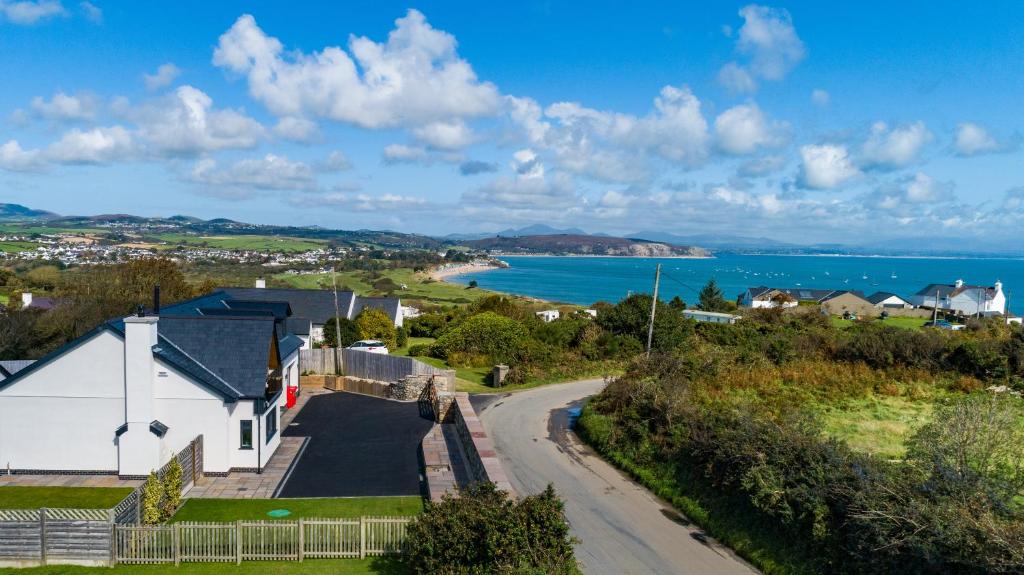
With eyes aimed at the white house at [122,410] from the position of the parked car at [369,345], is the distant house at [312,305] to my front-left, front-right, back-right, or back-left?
back-right

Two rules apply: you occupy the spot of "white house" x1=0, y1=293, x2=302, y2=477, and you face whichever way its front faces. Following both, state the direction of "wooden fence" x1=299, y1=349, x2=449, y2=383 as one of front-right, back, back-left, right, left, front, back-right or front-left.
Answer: front-left

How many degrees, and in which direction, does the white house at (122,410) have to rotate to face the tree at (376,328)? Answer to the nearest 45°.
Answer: approximately 45° to its left

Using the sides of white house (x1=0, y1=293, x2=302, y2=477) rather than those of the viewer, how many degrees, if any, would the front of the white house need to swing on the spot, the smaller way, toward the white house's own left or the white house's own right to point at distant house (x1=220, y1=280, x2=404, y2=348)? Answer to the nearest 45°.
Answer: approximately 45° to the white house's own left

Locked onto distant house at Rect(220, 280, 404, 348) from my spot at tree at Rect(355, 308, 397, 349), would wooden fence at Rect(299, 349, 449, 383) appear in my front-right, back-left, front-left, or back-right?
back-left

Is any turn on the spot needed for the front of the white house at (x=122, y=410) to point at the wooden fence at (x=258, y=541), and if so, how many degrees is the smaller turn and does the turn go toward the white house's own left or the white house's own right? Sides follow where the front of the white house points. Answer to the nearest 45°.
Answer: approximately 90° to the white house's own right

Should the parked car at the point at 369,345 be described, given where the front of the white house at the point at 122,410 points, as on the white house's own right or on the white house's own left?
on the white house's own left

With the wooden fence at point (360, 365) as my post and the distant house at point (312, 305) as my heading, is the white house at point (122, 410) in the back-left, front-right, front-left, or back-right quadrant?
back-left

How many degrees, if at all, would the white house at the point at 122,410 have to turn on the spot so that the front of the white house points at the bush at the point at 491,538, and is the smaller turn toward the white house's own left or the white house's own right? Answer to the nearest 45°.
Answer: approximately 45° to the white house's own right

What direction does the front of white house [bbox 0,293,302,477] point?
to the viewer's right
